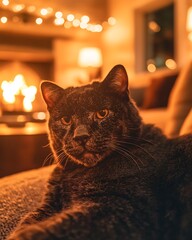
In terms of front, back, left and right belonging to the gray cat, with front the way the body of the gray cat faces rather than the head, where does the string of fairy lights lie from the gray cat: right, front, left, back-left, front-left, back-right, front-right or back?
back-right

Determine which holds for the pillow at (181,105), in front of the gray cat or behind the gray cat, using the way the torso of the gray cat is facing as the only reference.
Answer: behind
